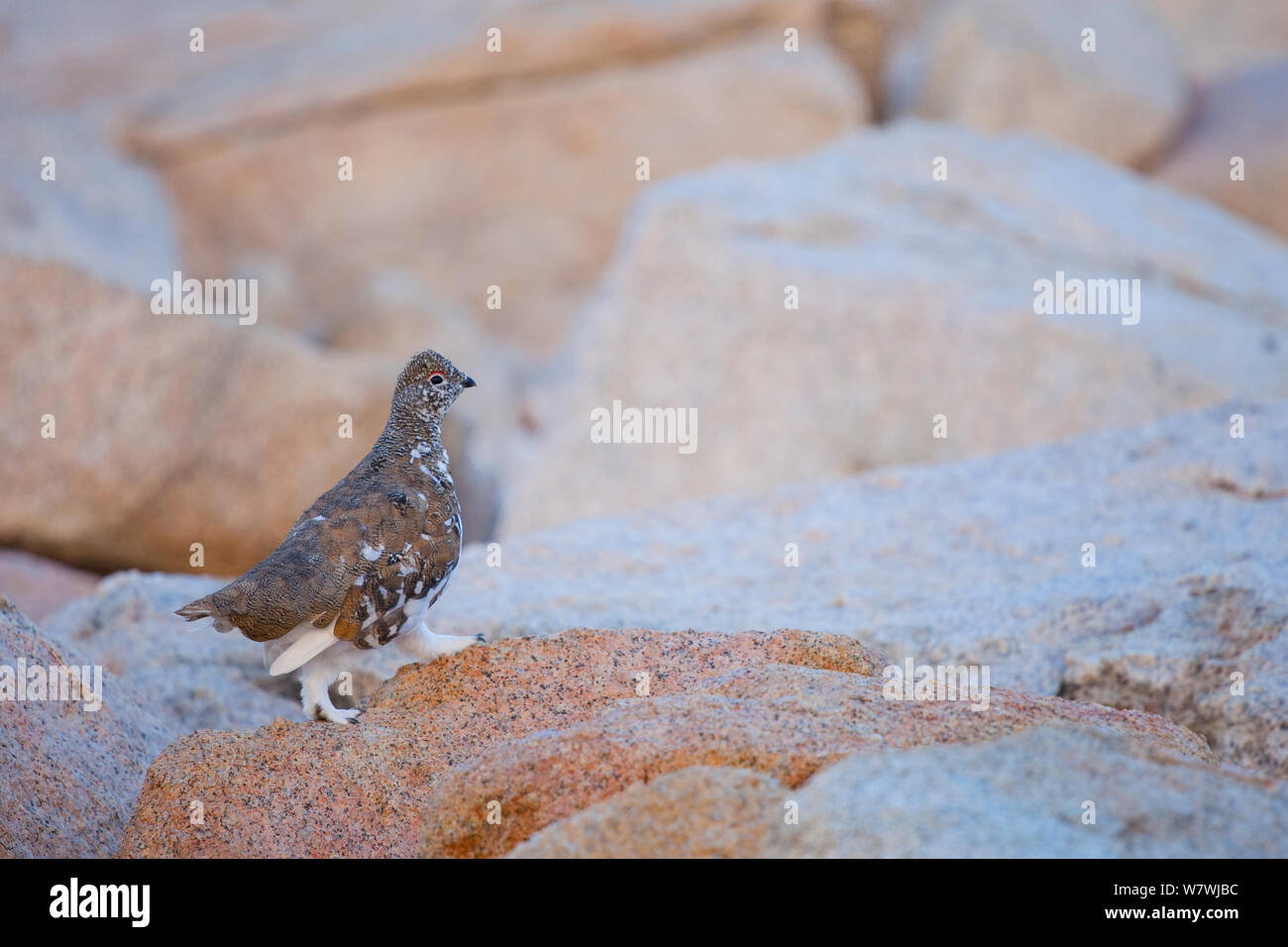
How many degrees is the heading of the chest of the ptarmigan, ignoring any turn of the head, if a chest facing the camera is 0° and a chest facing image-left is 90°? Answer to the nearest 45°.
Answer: approximately 270°
